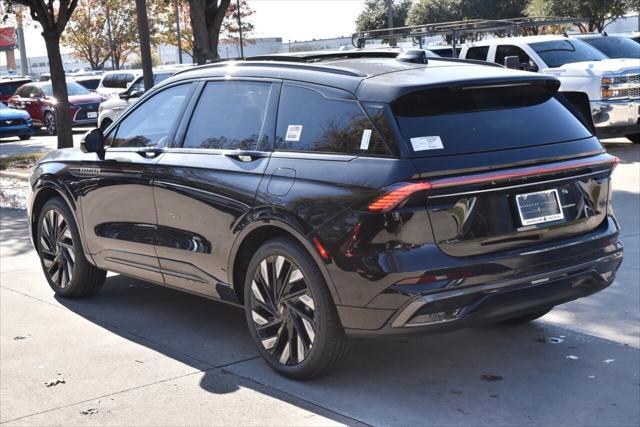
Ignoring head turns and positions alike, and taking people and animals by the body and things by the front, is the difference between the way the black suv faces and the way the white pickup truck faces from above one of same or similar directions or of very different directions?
very different directions

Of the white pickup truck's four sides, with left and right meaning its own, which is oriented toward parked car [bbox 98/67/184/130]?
back

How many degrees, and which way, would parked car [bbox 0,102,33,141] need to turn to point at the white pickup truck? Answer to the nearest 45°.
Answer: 0° — it already faces it

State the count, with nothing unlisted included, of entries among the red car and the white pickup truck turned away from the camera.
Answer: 0

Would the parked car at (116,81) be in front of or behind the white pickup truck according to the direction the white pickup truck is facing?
behind

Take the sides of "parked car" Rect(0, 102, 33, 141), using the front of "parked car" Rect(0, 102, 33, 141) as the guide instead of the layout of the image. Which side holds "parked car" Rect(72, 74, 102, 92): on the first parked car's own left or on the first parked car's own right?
on the first parked car's own left

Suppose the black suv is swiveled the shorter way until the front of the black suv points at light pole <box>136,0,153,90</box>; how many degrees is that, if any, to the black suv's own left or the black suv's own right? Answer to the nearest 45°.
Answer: approximately 45° to the black suv's own right

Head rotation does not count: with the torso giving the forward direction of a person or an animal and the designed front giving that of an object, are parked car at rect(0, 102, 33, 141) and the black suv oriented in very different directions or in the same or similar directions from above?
very different directions

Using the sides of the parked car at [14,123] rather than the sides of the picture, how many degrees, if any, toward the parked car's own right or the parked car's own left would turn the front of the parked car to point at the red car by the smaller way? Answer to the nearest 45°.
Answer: approximately 135° to the parked car's own left

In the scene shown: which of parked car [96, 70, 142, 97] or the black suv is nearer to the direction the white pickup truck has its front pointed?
the black suv
